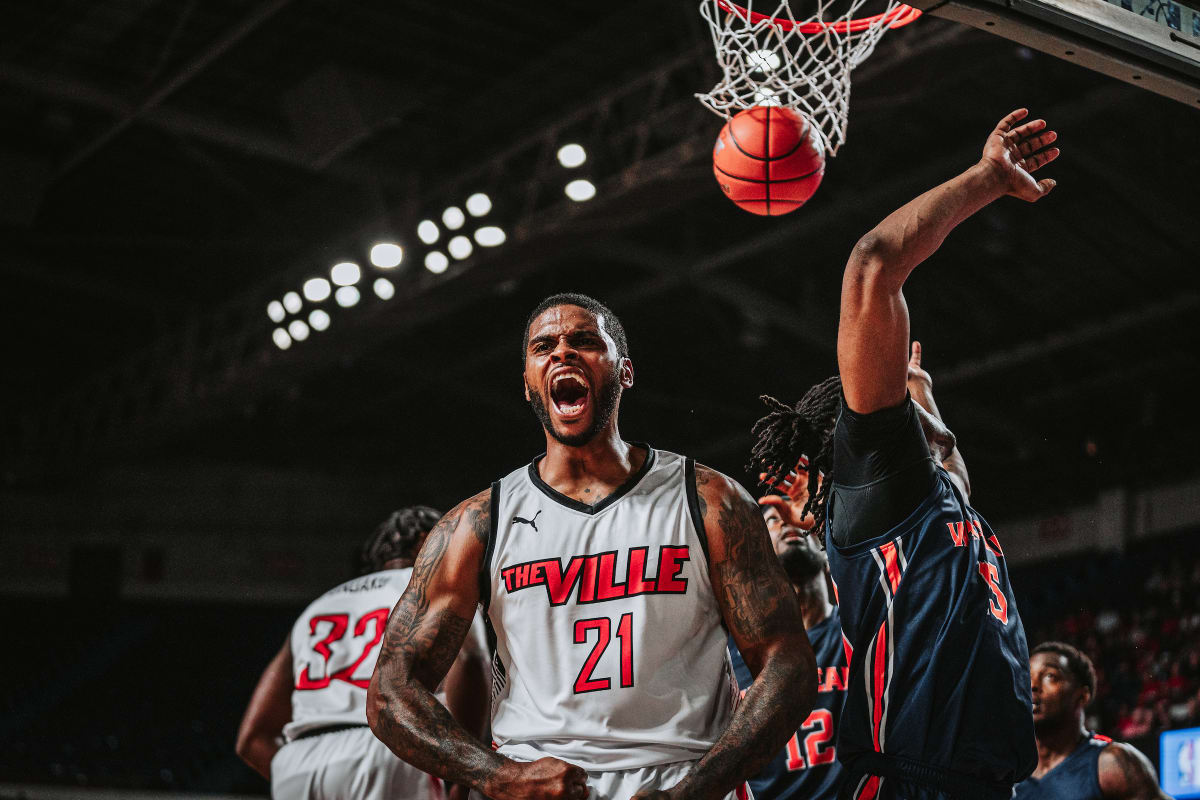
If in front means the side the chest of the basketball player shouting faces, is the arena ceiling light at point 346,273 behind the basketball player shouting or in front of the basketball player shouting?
behind

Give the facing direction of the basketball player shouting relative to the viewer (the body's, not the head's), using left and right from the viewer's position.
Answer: facing the viewer

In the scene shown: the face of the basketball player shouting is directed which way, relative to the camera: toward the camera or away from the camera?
toward the camera

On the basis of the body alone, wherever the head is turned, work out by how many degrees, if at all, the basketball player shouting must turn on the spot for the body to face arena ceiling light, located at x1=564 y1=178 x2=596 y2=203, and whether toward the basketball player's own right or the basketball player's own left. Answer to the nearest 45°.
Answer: approximately 180°

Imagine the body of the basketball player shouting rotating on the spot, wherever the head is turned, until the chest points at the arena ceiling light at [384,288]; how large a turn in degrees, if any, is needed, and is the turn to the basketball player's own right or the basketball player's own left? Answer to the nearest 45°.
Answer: approximately 180°

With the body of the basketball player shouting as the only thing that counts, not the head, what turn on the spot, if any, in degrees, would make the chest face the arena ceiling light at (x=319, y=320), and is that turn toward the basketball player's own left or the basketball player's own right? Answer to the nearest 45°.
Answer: approximately 180°

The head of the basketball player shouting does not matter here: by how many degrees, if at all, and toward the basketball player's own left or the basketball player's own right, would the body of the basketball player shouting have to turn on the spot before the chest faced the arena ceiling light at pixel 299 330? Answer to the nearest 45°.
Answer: approximately 180°

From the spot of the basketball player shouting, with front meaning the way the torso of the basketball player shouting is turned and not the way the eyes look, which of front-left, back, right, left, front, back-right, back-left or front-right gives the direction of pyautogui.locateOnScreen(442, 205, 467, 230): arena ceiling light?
back

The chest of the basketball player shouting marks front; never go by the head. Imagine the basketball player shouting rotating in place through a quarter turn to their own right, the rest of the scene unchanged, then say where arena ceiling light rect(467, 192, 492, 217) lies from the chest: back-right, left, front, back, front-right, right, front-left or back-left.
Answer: right

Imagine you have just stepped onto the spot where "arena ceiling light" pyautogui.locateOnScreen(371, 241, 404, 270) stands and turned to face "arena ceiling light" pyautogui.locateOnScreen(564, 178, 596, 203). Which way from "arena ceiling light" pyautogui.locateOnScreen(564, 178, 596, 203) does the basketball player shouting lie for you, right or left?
right

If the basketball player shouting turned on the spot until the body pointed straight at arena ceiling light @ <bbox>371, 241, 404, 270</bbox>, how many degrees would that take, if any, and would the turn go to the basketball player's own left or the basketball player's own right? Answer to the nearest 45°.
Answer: approximately 180°

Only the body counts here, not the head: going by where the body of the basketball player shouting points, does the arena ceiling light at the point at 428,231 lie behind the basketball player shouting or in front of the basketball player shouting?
behind

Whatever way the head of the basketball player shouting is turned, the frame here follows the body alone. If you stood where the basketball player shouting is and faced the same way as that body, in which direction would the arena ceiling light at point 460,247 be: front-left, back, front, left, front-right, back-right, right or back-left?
back

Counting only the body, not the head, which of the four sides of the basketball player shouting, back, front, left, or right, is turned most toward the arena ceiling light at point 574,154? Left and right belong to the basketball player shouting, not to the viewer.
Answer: back
